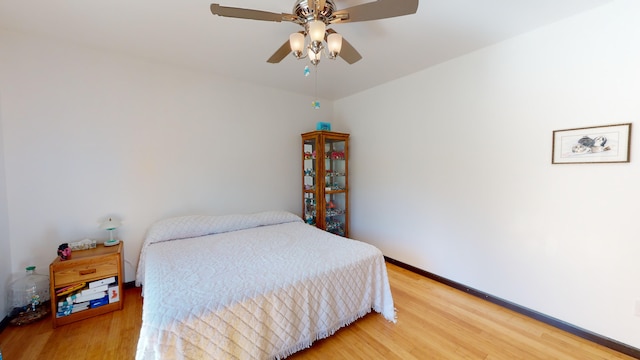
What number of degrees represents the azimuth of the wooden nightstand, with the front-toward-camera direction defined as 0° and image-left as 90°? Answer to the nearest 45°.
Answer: approximately 0°

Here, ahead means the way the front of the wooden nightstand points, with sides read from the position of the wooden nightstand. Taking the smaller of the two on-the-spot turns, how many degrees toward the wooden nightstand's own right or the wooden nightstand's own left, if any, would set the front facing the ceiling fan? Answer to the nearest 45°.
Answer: approximately 45° to the wooden nightstand's own left

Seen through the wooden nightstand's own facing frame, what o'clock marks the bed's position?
The bed is roughly at 11 o'clock from the wooden nightstand.

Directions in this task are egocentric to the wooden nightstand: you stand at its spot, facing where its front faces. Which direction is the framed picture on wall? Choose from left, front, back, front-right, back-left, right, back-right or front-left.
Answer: front-left

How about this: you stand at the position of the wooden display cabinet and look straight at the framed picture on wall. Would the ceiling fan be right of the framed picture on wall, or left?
right

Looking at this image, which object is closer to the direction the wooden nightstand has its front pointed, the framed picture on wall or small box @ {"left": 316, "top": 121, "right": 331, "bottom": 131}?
the framed picture on wall

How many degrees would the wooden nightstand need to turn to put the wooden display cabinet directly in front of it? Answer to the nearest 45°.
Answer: approximately 90° to its left

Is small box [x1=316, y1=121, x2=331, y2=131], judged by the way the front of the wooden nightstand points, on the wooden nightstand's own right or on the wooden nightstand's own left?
on the wooden nightstand's own left
